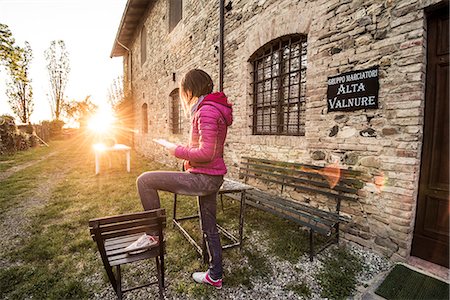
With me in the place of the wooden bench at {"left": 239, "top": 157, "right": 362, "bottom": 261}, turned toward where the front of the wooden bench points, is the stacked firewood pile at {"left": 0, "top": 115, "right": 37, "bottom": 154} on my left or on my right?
on my right

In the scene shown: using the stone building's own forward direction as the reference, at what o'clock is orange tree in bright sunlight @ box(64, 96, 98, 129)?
The orange tree in bright sunlight is roughly at 3 o'clock from the stone building.

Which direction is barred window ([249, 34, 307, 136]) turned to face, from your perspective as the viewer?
facing the viewer and to the left of the viewer

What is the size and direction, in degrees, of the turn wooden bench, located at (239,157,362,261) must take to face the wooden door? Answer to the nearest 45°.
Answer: approximately 135° to its left

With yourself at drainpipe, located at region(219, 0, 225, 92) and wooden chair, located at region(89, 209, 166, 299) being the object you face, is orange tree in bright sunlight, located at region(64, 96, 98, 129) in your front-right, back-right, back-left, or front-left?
back-right
